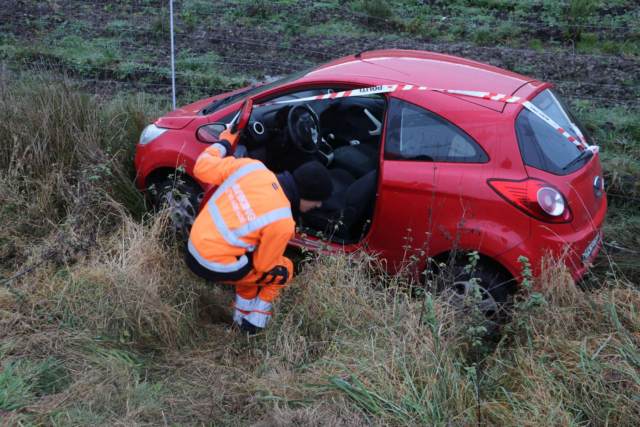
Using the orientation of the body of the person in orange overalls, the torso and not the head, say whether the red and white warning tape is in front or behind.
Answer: in front

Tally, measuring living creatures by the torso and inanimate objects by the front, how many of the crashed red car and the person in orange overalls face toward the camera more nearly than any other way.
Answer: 0

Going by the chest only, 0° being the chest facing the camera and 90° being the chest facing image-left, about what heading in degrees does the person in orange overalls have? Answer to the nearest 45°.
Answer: approximately 225°

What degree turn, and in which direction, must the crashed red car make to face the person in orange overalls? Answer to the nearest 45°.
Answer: approximately 90° to its left

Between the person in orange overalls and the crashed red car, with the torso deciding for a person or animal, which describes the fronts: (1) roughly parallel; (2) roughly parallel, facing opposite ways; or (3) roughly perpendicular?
roughly perpendicular

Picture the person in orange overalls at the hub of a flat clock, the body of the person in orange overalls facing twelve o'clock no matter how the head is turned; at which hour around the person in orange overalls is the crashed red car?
The crashed red car is roughly at 1 o'clock from the person in orange overalls.

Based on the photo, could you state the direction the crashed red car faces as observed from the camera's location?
facing away from the viewer and to the left of the viewer
